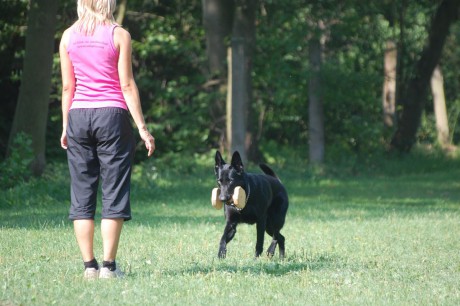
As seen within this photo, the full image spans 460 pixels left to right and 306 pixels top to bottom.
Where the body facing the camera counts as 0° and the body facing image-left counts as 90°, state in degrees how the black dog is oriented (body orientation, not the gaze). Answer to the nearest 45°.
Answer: approximately 45°

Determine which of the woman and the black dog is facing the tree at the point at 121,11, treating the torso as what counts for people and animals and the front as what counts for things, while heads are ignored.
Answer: the woman

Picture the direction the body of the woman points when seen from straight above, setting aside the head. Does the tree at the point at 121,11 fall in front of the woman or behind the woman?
in front

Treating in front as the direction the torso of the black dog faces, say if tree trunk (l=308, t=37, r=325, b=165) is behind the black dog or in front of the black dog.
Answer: behind

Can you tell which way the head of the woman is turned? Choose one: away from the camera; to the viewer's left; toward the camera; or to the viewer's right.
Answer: away from the camera

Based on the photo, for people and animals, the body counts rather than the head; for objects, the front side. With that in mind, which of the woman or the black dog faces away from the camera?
the woman

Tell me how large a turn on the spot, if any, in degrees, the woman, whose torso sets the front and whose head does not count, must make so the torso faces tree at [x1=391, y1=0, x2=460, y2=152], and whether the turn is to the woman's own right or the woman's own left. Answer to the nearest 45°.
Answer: approximately 45° to the woman's own right

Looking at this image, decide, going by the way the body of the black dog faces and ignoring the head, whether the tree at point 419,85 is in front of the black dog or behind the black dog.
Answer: behind

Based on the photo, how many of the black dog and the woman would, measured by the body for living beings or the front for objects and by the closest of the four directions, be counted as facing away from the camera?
1

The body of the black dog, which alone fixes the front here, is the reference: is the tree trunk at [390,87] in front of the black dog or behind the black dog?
behind

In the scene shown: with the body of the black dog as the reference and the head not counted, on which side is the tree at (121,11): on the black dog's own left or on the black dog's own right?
on the black dog's own right

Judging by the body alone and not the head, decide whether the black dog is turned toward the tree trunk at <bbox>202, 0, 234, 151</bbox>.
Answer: no

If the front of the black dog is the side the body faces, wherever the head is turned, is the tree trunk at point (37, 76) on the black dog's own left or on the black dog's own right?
on the black dog's own right

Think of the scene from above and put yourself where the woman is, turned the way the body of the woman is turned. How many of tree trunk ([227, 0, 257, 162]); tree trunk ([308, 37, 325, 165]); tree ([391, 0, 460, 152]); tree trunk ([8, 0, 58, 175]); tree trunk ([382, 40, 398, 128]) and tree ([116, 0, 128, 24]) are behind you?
0

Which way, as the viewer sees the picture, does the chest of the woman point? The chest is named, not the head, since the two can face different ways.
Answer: away from the camera

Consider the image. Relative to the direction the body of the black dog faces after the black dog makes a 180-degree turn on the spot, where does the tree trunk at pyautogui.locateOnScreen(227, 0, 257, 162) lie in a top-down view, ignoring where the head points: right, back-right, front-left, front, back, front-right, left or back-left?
front-left

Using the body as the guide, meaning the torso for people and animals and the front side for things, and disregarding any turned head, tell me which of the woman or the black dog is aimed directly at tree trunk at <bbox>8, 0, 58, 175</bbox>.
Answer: the woman

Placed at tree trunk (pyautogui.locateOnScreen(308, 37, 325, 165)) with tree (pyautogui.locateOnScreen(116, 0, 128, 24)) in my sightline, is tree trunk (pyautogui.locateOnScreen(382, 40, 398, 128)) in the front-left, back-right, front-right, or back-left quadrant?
back-right

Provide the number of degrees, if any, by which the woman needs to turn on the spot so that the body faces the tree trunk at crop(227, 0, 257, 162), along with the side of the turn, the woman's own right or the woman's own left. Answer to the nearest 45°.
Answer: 0° — they already face it
